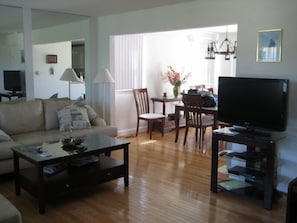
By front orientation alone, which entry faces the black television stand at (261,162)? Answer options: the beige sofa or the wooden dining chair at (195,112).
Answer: the beige sofa

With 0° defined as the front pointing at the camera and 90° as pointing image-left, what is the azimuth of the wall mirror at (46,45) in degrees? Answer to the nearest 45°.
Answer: approximately 315°

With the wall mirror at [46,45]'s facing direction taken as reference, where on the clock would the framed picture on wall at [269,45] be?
The framed picture on wall is roughly at 12 o'clock from the wall mirror.

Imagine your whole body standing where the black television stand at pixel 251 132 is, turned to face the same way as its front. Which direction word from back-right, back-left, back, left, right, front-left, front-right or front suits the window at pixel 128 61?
right

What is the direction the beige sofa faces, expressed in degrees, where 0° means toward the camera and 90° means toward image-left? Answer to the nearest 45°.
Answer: approximately 315°

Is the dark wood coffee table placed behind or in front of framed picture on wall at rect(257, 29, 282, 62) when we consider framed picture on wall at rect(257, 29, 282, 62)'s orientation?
in front

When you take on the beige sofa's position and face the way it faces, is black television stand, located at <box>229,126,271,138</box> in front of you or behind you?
in front

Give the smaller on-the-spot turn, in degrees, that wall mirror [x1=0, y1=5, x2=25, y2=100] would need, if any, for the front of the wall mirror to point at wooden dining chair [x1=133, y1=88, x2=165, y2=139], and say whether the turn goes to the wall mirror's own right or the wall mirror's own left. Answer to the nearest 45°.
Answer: approximately 45° to the wall mirror's own left
